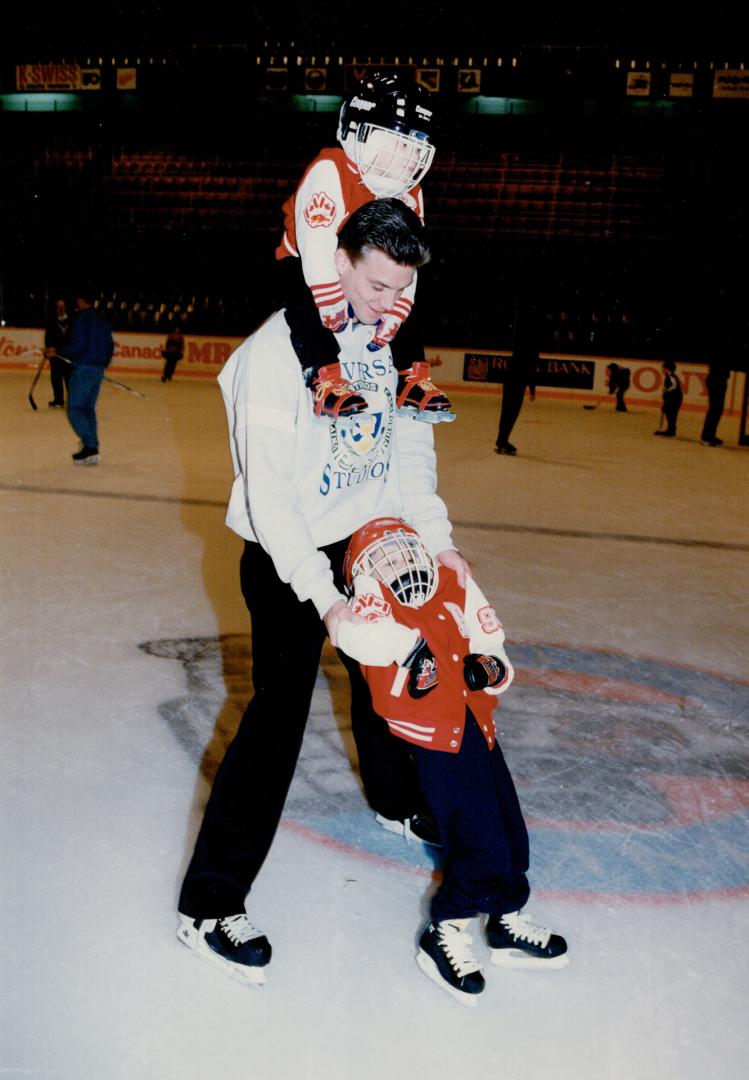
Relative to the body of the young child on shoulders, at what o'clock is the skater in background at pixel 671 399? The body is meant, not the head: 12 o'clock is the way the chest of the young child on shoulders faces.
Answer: The skater in background is roughly at 8 o'clock from the young child on shoulders.

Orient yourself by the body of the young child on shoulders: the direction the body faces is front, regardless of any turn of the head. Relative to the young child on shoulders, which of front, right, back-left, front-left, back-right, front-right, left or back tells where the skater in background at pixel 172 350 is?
back-left

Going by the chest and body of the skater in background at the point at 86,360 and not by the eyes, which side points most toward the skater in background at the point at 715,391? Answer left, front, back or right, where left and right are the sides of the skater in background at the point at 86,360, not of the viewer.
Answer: back

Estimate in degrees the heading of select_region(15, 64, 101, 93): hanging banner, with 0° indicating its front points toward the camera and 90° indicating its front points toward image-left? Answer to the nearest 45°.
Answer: approximately 0°

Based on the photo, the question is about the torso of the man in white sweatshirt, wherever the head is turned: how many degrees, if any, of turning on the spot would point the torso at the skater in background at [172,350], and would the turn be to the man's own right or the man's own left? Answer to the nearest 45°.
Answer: approximately 135° to the man's own left

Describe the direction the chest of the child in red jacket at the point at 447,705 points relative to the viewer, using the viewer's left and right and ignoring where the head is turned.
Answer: facing the viewer and to the right of the viewer

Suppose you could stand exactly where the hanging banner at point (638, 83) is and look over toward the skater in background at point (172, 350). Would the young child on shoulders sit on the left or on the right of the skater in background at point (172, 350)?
left

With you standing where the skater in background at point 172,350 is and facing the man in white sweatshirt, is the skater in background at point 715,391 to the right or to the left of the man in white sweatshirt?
left

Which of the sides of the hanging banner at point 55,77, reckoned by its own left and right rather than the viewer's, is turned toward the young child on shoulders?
front
